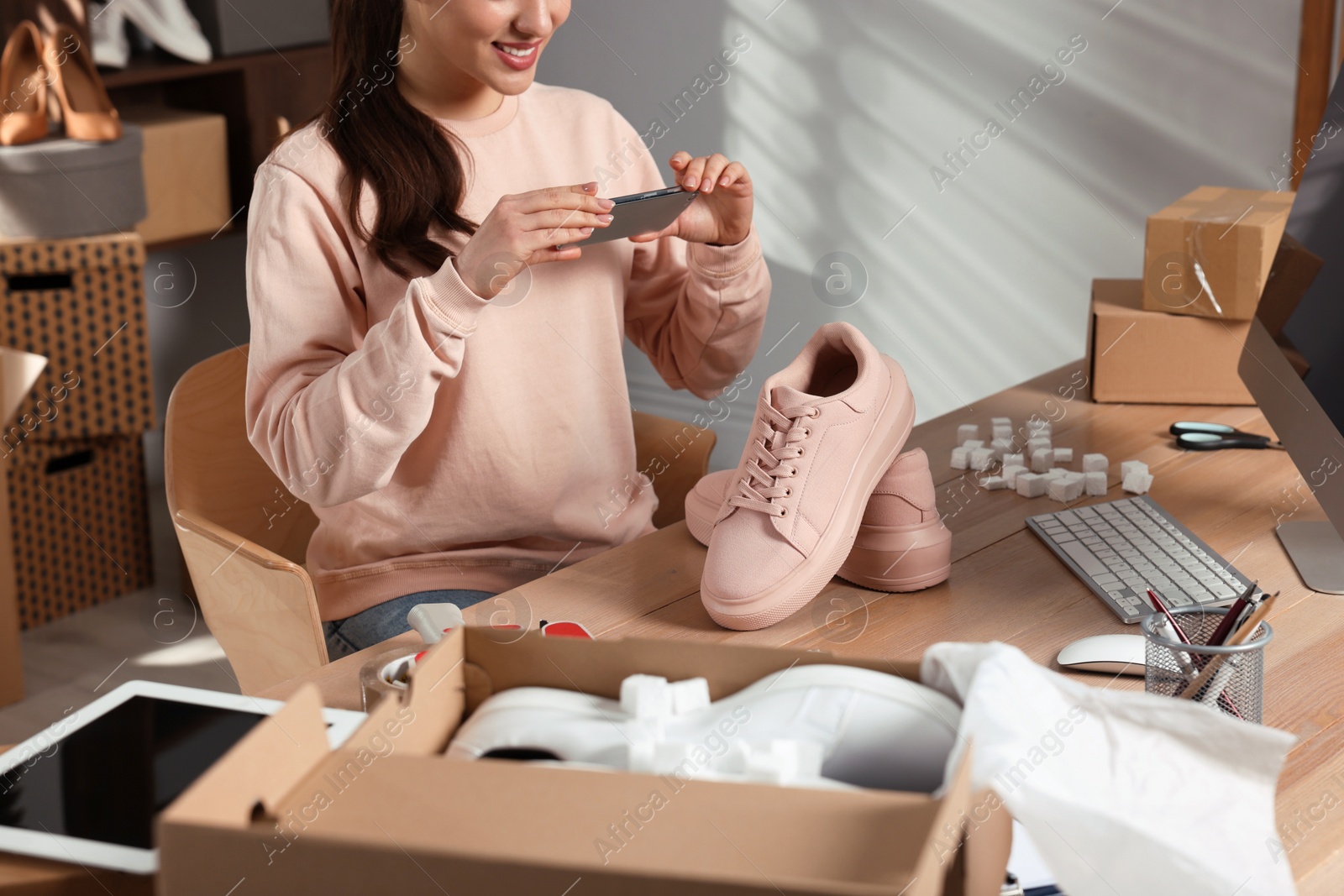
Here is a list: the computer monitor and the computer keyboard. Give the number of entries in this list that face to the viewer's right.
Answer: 0

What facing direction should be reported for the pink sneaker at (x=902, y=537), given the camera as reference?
facing away from the viewer and to the left of the viewer

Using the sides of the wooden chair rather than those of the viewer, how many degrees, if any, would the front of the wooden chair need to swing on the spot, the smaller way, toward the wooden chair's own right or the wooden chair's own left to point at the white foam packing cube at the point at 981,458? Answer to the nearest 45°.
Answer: approximately 45° to the wooden chair's own left

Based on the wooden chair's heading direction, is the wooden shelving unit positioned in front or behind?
behind

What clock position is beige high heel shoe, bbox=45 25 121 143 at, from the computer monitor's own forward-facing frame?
The beige high heel shoe is roughly at 2 o'clock from the computer monitor.

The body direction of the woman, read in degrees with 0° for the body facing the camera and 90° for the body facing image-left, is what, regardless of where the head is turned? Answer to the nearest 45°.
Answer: approximately 315°

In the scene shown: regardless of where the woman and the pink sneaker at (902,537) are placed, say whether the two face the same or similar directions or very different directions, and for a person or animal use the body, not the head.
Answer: very different directions

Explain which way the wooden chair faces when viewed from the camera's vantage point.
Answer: facing the viewer and to the right of the viewer

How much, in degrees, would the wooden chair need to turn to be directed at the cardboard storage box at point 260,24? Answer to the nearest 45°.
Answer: approximately 135° to its left

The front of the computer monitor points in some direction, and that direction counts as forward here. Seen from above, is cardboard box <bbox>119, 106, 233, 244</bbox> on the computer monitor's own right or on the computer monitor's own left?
on the computer monitor's own right

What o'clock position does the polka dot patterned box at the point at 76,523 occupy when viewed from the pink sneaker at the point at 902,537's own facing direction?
The polka dot patterned box is roughly at 12 o'clock from the pink sneaker.

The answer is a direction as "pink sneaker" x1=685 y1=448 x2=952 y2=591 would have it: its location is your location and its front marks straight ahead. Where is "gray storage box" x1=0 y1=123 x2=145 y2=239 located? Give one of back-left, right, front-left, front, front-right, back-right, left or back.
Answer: front

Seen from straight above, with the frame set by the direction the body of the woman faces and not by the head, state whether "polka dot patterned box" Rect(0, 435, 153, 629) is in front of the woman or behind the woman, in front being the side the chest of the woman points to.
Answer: behind

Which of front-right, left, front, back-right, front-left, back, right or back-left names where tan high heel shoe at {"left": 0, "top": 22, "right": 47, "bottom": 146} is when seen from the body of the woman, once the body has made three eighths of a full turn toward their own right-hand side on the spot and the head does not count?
front-right

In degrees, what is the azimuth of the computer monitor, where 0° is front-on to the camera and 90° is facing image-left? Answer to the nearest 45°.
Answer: approximately 45°

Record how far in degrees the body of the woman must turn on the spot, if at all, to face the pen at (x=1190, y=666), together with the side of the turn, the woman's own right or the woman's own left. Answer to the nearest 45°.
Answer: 0° — they already face it

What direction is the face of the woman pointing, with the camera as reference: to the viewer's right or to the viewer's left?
to the viewer's right
